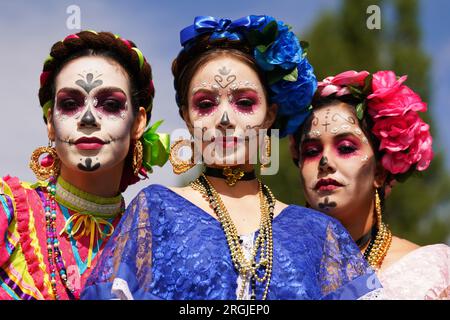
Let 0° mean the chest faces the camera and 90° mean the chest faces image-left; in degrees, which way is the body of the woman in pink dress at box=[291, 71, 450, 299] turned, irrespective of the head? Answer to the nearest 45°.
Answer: approximately 45°

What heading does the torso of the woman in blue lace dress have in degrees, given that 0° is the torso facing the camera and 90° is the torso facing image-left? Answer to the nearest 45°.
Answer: approximately 0°

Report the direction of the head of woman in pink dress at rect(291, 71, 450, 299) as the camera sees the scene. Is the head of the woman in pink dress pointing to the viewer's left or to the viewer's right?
to the viewer's left
